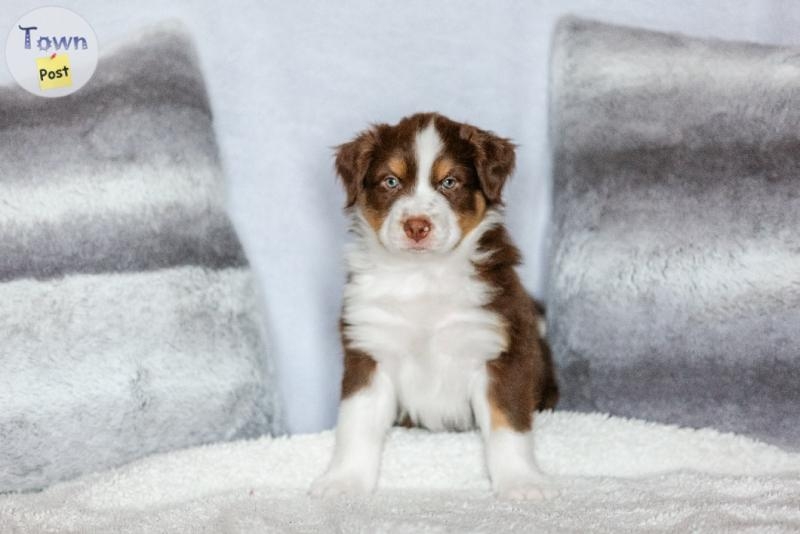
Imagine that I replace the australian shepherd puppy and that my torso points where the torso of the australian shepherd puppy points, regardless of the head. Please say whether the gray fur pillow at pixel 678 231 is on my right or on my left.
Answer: on my left

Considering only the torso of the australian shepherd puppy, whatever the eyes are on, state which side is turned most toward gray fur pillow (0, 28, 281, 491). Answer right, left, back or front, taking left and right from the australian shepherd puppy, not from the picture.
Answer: right

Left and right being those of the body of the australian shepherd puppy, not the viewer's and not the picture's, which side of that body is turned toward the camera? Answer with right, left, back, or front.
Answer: front
